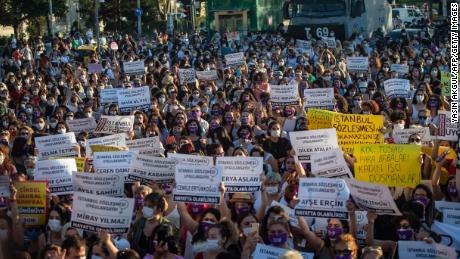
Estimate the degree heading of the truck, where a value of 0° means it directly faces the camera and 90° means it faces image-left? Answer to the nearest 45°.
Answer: approximately 45°
